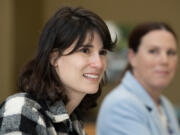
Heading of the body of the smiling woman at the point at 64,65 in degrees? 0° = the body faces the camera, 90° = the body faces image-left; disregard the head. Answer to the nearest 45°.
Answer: approximately 315°

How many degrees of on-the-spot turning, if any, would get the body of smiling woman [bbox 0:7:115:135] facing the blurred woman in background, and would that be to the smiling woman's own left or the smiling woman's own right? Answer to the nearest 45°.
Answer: approximately 90° to the smiling woman's own left

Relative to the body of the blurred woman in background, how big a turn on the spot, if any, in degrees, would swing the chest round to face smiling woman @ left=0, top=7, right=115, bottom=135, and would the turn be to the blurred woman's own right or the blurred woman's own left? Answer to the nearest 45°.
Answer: approximately 45° to the blurred woman's own right

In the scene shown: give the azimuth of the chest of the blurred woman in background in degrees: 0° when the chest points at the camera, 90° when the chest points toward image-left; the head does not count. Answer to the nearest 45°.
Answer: approximately 315°

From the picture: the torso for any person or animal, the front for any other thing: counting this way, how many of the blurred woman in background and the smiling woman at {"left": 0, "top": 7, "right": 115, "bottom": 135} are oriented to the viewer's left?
0
